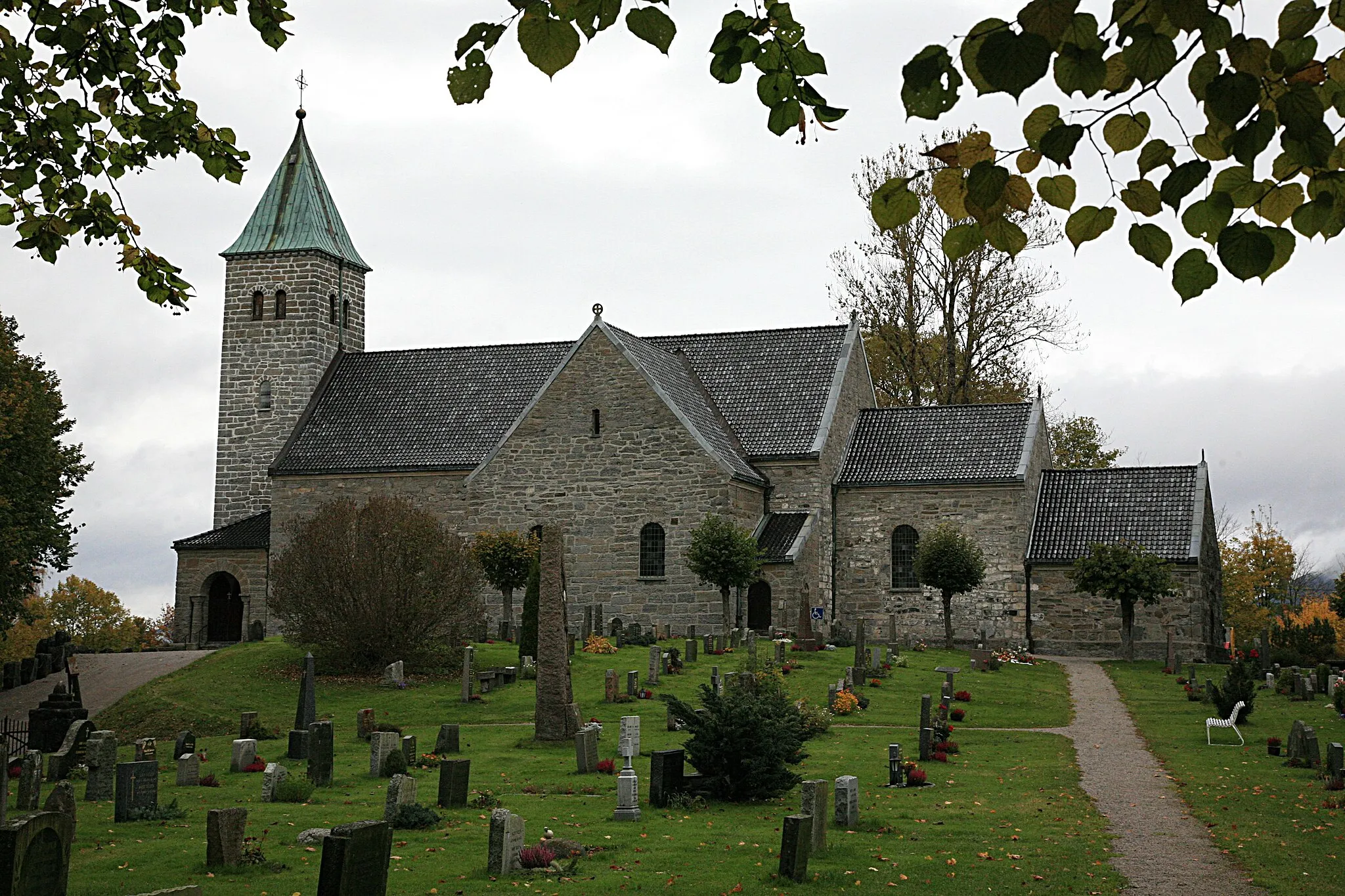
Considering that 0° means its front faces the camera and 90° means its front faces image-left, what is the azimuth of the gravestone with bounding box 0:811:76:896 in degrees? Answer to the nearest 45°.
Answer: approximately 315°

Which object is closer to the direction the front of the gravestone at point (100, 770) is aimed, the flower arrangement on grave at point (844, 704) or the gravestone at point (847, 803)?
the gravestone

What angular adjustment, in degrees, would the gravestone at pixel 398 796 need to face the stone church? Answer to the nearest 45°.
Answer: approximately 135° to its left

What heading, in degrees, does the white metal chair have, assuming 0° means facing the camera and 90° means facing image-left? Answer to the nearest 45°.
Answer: approximately 90°

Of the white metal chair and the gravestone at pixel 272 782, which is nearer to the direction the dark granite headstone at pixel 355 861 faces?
the white metal chair

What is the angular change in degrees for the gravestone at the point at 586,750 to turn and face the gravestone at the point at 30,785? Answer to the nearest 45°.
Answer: approximately 135° to its right

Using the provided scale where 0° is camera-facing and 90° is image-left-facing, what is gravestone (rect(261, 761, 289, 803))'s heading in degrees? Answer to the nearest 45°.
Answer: approximately 315°

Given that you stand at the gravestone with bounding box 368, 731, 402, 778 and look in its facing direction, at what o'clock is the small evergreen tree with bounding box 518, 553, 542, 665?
The small evergreen tree is roughly at 8 o'clock from the gravestone.

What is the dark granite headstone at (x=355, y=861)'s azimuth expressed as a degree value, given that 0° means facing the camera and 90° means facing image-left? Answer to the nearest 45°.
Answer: approximately 315°
